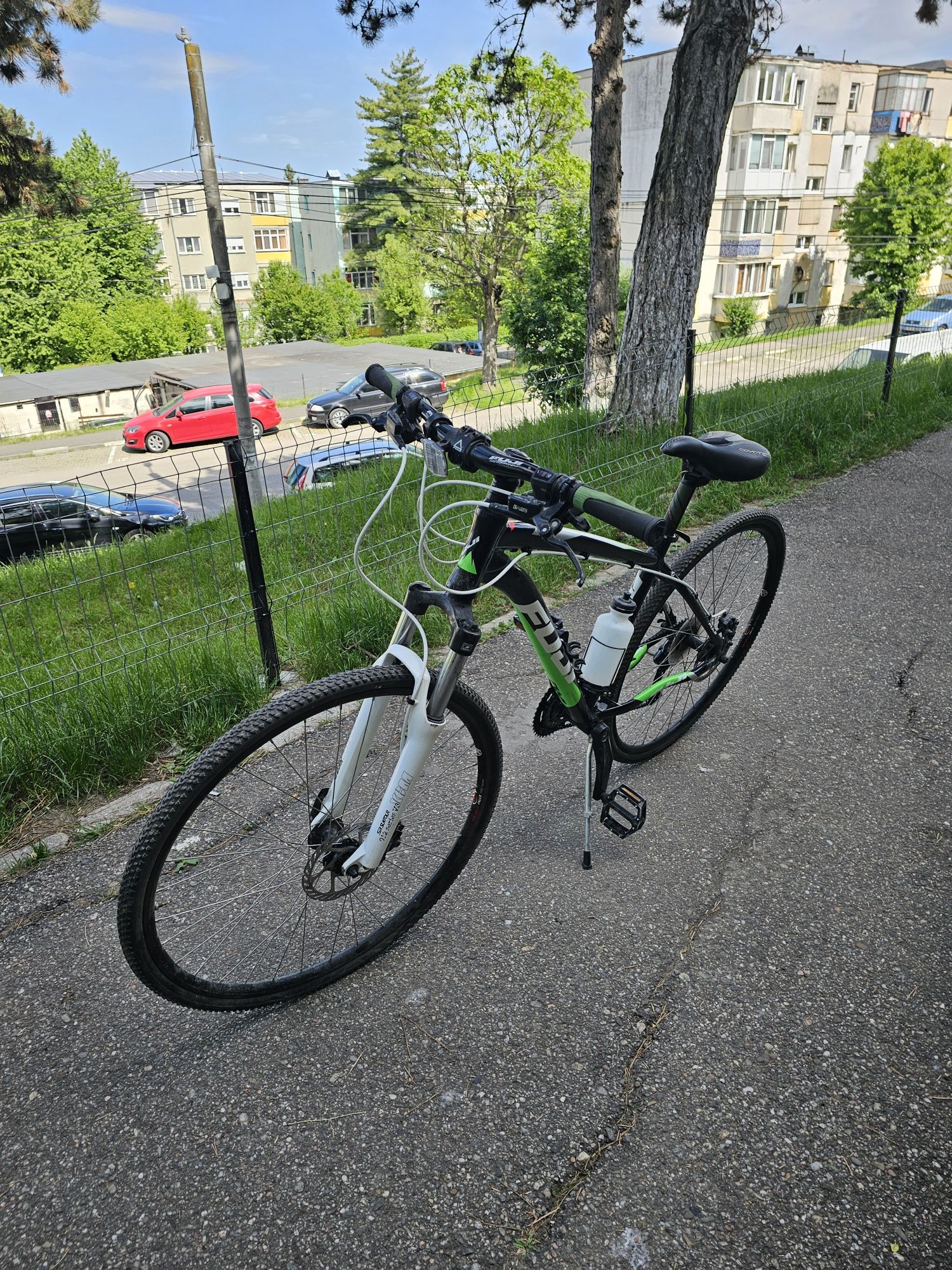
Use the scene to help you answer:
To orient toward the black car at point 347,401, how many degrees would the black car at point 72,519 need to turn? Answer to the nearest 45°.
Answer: approximately 45° to its left

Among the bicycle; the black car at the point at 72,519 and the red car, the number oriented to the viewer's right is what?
1

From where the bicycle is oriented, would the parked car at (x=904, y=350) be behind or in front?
behind

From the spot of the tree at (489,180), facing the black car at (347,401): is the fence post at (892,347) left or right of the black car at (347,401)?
left

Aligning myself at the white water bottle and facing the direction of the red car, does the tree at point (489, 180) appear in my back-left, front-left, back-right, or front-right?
front-right

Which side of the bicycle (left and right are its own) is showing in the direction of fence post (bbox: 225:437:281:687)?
right

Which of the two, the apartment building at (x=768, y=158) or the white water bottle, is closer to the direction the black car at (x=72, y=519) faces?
the apartment building

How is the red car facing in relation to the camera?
to the viewer's left

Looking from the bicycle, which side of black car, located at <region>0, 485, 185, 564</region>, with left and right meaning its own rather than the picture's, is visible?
right

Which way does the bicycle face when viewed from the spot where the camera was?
facing the viewer and to the left of the viewer

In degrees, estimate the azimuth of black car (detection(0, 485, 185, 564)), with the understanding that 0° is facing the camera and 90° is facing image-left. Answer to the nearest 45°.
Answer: approximately 270°

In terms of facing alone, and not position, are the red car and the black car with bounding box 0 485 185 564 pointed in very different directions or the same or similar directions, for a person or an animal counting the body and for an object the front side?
very different directions

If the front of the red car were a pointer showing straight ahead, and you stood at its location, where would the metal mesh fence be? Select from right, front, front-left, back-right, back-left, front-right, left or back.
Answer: left
